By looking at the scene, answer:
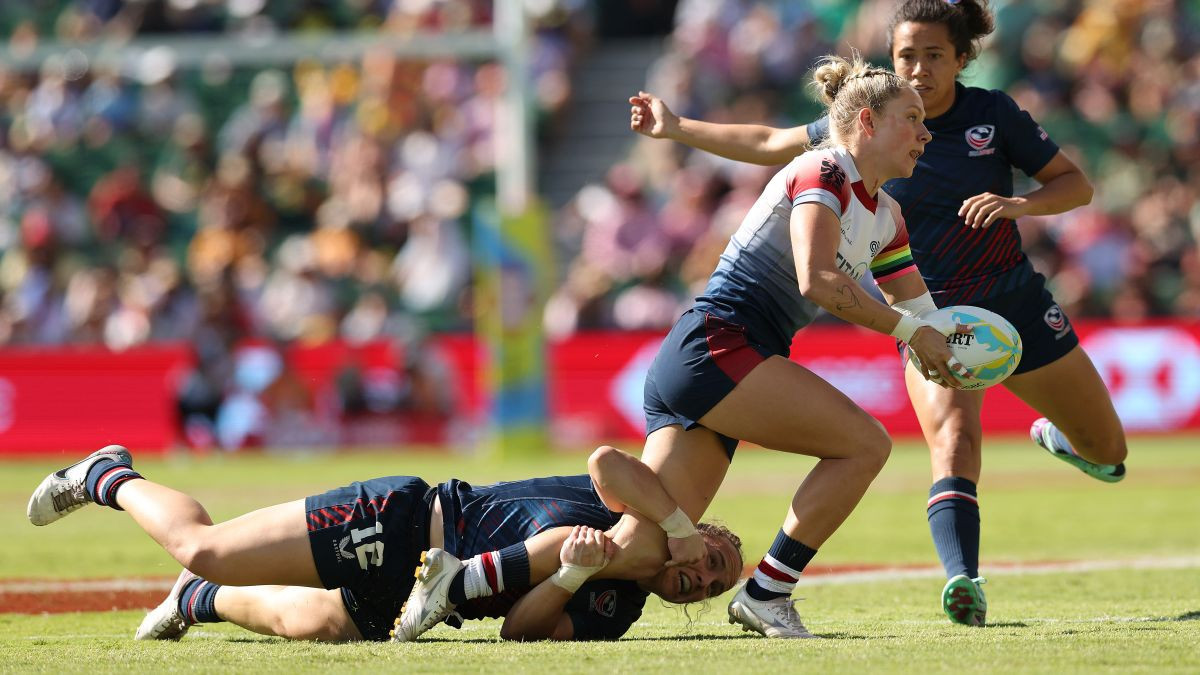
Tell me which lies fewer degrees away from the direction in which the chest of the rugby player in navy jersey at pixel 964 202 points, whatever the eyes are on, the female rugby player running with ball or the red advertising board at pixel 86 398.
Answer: the female rugby player running with ball

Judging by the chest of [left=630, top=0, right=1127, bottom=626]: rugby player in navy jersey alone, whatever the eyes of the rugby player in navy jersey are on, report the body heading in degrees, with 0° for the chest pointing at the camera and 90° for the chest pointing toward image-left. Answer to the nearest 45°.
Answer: approximately 0°

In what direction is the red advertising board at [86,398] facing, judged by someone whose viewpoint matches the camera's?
facing the viewer

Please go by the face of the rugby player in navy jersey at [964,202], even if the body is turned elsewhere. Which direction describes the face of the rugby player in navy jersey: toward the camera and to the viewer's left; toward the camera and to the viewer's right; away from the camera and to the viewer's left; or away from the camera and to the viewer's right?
toward the camera and to the viewer's left

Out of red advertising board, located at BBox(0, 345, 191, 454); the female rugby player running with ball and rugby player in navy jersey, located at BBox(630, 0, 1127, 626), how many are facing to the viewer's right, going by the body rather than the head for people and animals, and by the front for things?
1

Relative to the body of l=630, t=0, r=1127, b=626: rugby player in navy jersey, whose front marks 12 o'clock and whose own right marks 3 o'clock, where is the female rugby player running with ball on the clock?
The female rugby player running with ball is roughly at 1 o'clock from the rugby player in navy jersey.

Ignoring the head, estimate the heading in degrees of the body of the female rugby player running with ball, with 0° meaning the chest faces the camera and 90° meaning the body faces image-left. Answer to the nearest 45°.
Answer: approximately 270°

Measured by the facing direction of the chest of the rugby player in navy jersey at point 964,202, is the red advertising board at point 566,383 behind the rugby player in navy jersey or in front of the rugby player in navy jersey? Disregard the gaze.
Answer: behind

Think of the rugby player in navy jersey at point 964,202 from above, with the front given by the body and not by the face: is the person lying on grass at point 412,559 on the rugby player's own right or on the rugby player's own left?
on the rugby player's own right

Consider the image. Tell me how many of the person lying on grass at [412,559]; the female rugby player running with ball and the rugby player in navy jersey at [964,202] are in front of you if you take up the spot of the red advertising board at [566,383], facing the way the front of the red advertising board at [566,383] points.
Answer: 3

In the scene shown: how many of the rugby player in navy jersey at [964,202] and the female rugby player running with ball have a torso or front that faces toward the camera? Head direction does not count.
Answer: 1

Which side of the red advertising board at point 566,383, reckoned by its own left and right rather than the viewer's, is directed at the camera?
front

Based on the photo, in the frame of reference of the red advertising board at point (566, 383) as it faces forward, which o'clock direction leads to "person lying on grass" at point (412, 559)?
The person lying on grass is roughly at 12 o'clock from the red advertising board.

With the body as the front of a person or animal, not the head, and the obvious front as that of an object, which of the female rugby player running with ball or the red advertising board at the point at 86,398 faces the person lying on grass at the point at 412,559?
the red advertising board

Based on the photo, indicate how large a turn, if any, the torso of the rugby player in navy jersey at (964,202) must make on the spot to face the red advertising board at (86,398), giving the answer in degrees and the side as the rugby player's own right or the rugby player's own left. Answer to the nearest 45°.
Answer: approximately 135° to the rugby player's own right

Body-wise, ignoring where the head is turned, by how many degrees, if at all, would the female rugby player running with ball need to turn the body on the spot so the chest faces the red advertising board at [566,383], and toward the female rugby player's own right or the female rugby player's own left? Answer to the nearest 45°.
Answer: approximately 90° to the female rugby player's own left

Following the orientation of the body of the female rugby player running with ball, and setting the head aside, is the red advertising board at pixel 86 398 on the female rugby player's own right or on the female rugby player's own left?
on the female rugby player's own left

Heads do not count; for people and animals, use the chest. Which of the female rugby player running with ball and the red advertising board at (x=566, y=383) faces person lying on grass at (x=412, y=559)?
the red advertising board
